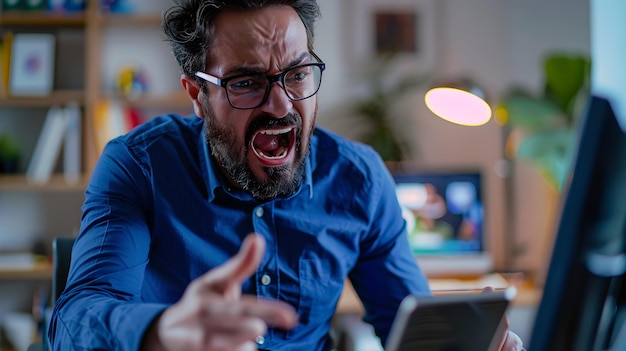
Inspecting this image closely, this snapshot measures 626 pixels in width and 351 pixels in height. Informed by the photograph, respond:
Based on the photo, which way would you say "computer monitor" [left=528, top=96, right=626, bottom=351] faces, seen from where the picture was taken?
facing away from the viewer and to the left of the viewer

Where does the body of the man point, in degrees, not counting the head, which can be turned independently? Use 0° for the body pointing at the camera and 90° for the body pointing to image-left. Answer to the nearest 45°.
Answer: approximately 315°

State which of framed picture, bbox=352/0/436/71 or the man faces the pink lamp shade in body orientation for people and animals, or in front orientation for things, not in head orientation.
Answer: the framed picture

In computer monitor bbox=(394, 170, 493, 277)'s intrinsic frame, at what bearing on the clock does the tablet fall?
The tablet is roughly at 12 o'clock from the computer monitor.

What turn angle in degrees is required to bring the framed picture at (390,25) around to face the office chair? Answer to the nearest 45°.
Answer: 0° — it already faces it

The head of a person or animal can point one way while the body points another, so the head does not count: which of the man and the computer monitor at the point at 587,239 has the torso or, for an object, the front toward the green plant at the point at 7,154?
the computer monitor

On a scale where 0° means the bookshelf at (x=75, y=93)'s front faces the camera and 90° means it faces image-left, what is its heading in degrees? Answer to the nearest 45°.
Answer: approximately 0°

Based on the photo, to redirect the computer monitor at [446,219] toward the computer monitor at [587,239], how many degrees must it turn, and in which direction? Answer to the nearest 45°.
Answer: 0° — it already faces it

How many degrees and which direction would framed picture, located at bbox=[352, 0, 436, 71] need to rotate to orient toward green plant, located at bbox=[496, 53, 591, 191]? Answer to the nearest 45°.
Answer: approximately 45° to its left

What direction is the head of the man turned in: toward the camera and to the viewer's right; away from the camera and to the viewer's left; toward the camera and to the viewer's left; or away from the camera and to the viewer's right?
toward the camera and to the viewer's right

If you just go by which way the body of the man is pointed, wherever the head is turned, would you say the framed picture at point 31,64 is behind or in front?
behind

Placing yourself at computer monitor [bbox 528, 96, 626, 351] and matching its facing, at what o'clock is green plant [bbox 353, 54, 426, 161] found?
The green plant is roughly at 1 o'clock from the computer monitor.

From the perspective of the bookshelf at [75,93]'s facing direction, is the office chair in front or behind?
in front
